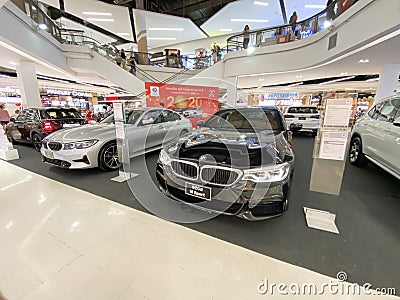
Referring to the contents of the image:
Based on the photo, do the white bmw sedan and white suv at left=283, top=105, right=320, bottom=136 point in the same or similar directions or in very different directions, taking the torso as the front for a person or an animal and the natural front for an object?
very different directions

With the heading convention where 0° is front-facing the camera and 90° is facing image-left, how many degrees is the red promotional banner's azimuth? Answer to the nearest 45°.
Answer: approximately 0°

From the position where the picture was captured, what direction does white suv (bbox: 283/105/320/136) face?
facing away from the viewer

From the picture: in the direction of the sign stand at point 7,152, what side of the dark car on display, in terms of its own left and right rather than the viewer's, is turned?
right

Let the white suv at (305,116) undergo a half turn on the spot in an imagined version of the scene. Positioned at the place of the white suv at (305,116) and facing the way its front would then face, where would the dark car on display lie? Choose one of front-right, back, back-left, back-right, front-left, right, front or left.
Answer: front

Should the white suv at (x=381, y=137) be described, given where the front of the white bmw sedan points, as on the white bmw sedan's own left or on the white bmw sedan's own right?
on the white bmw sedan's own left

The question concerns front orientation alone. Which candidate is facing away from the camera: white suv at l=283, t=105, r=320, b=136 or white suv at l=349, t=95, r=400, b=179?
white suv at l=283, t=105, r=320, b=136

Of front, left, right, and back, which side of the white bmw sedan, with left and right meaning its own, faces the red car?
right

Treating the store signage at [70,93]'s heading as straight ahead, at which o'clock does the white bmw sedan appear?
The white bmw sedan is roughly at 12 o'clock from the store signage.
